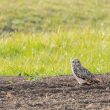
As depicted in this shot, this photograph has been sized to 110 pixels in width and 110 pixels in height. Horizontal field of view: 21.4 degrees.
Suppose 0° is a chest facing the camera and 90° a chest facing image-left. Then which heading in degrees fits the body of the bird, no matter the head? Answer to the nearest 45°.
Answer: approximately 90°
